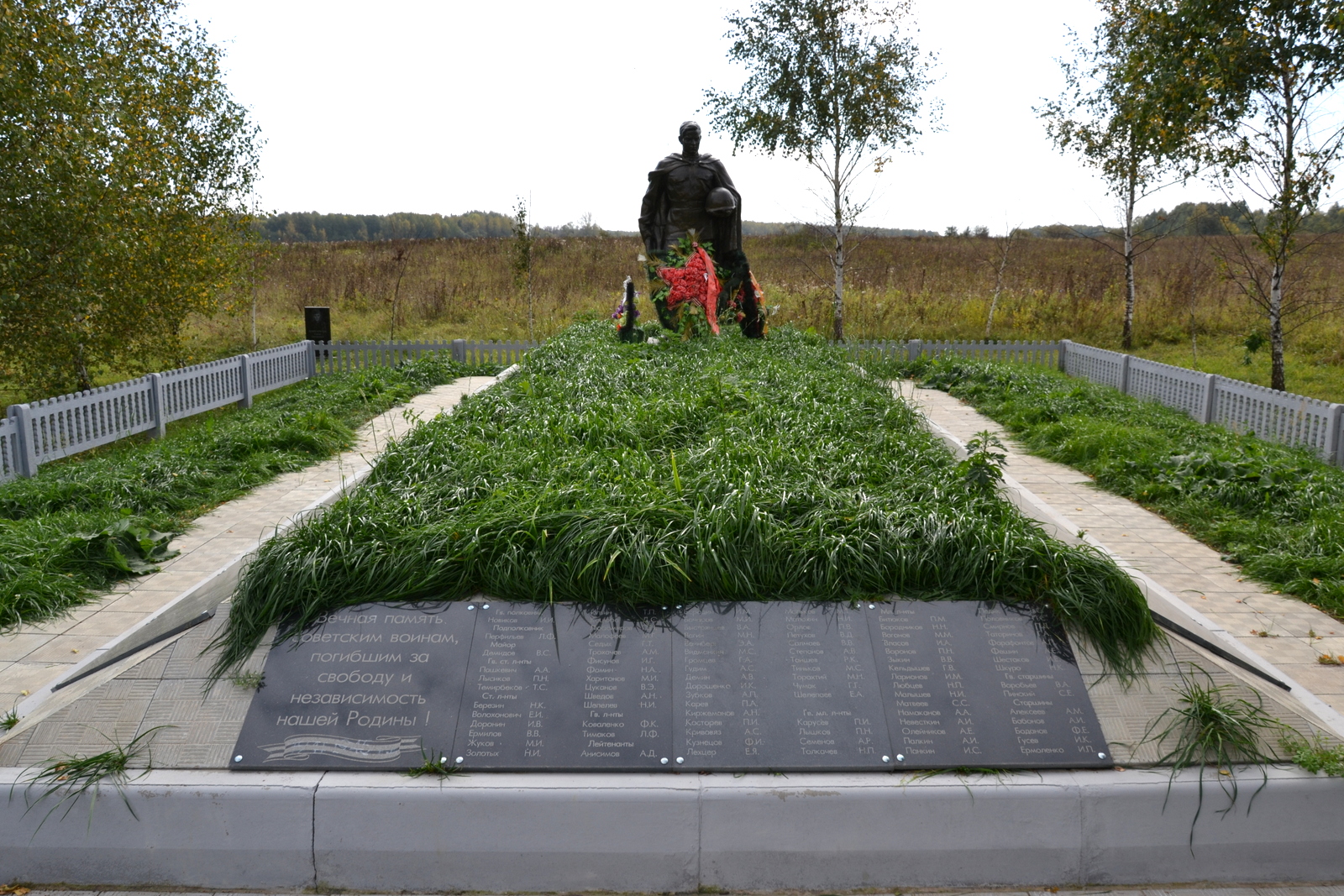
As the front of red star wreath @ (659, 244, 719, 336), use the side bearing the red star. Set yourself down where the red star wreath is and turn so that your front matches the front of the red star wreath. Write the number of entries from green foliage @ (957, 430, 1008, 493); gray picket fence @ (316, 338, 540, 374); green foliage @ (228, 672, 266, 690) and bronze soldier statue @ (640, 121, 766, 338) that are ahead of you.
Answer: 2

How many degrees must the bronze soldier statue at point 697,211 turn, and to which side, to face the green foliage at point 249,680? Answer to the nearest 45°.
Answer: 0° — it already faces it

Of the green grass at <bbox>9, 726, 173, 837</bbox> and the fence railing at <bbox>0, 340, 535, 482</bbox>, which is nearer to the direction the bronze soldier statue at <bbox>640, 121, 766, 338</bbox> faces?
the green grass

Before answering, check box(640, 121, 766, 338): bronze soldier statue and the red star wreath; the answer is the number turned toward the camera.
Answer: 2

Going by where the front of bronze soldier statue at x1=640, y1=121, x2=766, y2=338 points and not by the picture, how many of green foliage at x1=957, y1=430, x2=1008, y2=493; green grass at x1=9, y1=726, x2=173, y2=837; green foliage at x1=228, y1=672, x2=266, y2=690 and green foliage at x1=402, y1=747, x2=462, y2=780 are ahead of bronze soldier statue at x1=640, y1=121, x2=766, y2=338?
4

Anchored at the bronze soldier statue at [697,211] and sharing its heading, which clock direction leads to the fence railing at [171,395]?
The fence railing is roughly at 2 o'clock from the bronze soldier statue.

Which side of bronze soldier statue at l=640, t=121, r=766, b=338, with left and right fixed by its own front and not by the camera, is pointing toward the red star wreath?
front

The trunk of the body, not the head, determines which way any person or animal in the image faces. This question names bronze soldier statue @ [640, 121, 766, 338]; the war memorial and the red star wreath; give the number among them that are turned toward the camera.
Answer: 3

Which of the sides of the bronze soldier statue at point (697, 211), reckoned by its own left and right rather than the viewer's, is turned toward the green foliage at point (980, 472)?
front

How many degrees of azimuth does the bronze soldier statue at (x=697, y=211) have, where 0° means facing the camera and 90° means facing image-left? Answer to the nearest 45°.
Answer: approximately 0°

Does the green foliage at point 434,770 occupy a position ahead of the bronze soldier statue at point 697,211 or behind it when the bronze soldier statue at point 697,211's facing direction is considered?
ahead

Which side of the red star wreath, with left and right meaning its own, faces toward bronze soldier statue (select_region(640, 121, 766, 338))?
back
